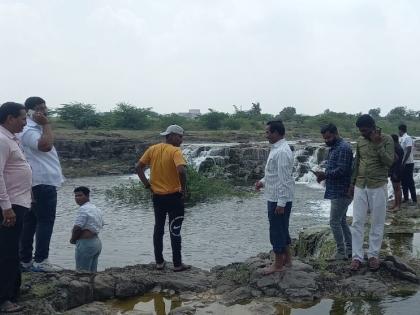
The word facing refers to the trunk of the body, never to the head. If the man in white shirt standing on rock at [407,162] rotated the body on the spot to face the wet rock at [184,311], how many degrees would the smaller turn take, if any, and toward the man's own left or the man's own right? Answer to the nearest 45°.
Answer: approximately 90° to the man's own left

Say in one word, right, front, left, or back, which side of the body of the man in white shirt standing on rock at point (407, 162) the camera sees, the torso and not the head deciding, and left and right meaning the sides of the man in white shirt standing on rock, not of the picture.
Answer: left

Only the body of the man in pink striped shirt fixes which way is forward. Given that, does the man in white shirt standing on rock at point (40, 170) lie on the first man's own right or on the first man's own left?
on the first man's own left
